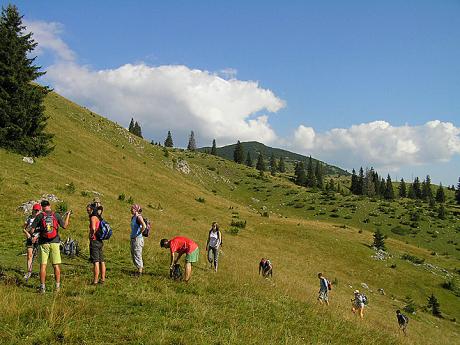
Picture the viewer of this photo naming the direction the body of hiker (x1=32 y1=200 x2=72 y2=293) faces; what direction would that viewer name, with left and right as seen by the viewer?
facing away from the viewer

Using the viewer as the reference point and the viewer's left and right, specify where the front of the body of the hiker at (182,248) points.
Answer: facing to the left of the viewer

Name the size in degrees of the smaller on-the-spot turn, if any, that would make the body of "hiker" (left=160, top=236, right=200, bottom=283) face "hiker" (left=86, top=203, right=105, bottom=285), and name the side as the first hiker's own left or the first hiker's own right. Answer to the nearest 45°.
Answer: approximately 45° to the first hiker's own left

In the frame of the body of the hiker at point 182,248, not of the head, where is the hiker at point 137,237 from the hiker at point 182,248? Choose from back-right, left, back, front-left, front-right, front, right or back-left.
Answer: front

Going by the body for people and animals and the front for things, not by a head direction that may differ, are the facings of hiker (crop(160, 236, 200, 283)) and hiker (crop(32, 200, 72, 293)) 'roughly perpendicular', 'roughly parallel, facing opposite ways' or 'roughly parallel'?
roughly perpendicular

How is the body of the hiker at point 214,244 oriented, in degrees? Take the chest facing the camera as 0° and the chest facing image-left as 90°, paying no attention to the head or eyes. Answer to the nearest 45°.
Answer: approximately 0°

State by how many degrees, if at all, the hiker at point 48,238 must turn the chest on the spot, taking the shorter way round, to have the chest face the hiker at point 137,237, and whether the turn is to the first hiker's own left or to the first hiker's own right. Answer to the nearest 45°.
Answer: approximately 45° to the first hiker's own right

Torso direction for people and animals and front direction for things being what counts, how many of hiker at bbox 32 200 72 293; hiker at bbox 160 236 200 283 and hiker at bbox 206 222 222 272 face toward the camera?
1

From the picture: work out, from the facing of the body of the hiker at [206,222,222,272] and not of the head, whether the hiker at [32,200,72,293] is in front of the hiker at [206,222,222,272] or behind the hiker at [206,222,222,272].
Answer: in front

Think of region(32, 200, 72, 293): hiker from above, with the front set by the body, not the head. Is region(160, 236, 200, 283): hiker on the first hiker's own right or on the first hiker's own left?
on the first hiker's own right

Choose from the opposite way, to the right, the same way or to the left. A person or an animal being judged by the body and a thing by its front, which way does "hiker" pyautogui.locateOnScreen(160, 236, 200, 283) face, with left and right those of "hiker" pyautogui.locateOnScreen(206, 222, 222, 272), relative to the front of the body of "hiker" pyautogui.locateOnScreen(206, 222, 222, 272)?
to the right

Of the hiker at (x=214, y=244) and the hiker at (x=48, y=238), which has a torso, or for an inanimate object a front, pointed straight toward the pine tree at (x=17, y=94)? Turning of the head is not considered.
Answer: the hiker at (x=48, y=238)

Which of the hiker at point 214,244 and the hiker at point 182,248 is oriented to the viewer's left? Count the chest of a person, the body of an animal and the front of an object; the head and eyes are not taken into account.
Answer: the hiker at point 182,248
